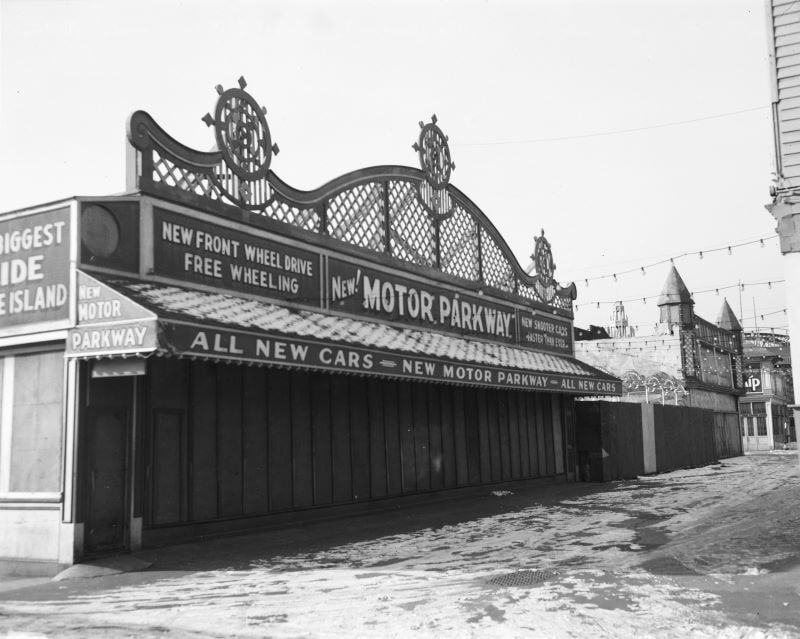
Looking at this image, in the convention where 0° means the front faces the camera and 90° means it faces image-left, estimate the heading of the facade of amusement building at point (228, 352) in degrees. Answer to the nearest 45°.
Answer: approximately 315°

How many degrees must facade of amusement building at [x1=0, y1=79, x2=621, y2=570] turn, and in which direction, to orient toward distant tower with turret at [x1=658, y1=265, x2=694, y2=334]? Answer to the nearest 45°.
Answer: approximately 90° to its left

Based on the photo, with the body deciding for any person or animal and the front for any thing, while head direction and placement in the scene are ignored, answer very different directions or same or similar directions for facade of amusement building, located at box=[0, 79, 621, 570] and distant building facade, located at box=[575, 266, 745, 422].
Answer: same or similar directions

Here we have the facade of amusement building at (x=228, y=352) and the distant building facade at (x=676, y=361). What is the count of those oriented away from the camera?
0

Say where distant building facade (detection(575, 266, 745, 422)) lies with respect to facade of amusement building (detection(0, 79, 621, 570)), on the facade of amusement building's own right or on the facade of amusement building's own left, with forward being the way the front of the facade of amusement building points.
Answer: on the facade of amusement building's own left

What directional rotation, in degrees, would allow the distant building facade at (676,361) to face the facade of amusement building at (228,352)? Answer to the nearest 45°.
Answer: approximately 45° to its right
